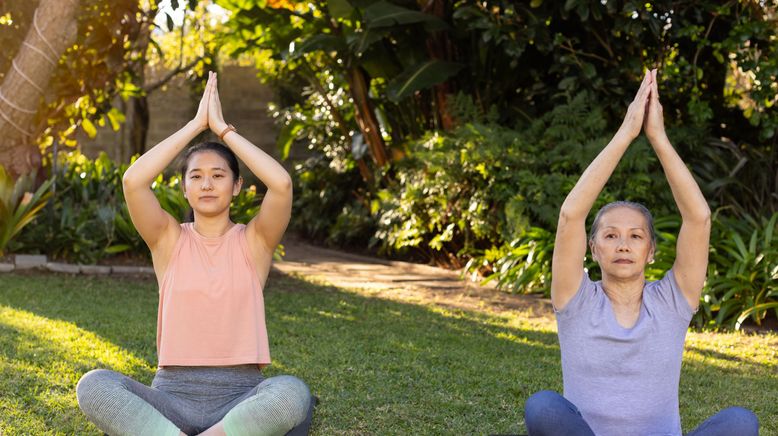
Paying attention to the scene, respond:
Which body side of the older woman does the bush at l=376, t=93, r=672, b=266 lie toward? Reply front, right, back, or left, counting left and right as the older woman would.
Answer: back

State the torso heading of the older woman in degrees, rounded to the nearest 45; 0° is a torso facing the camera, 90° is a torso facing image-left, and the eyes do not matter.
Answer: approximately 0°

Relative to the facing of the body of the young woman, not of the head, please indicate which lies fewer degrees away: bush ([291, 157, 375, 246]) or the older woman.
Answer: the older woman

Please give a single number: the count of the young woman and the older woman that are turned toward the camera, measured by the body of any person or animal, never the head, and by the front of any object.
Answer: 2

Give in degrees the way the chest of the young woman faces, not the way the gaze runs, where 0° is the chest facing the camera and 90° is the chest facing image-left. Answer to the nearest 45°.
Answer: approximately 0°

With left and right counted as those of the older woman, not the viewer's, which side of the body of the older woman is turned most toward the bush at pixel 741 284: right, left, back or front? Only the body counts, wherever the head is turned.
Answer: back

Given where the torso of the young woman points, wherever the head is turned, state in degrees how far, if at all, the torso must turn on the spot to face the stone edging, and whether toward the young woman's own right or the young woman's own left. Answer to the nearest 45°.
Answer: approximately 180°

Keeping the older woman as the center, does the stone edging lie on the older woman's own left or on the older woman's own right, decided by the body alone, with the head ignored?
on the older woman's own right

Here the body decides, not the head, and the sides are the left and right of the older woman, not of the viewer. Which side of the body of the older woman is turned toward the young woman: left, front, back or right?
right

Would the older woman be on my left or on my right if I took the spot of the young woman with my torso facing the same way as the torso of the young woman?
on my left

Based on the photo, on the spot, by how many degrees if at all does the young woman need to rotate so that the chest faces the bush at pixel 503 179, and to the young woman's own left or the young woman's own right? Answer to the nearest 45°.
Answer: approximately 135° to the young woman's own left
